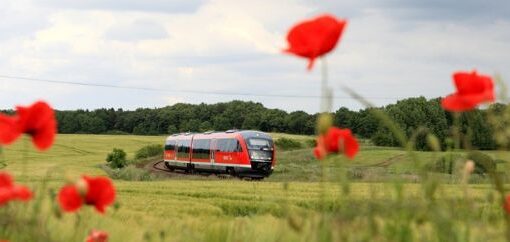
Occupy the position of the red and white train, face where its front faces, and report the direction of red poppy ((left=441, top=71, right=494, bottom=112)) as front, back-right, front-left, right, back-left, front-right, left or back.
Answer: front-right

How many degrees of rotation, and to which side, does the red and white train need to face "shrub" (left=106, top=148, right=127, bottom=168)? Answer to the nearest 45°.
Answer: approximately 180°

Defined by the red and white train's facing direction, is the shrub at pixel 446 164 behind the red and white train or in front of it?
in front

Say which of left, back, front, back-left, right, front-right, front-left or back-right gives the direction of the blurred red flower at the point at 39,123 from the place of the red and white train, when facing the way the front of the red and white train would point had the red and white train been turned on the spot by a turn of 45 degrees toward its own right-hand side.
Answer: front

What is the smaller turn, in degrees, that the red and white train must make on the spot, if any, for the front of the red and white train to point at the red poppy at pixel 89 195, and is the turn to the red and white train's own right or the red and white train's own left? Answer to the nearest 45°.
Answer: approximately 45° to the red and white train's own right

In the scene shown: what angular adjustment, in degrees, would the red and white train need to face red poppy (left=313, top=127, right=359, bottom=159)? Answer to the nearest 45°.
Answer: approximately 45° to its right

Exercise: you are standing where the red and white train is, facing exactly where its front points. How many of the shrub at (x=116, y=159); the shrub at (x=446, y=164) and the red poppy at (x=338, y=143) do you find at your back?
1

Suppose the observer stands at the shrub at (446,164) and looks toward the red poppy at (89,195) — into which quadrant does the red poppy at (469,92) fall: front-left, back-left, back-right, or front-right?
front-left

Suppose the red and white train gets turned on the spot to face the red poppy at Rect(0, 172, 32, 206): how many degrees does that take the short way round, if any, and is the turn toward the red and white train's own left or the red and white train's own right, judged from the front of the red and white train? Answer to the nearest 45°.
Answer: approximately 45° to the red and white train's own right

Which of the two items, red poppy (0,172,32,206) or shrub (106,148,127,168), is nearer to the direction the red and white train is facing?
the red poppy

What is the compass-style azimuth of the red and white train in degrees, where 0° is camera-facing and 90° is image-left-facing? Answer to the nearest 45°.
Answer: approximately 315°

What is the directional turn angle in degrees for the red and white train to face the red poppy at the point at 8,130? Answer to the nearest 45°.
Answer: approximately 45° to its right
